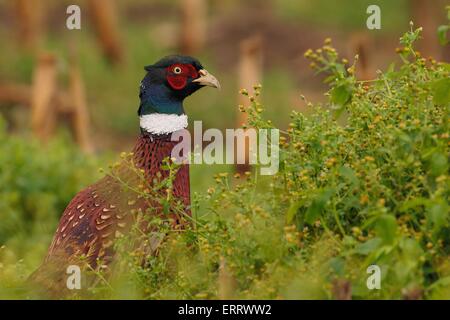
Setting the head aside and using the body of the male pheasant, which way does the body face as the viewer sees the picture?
to the viewer's right
